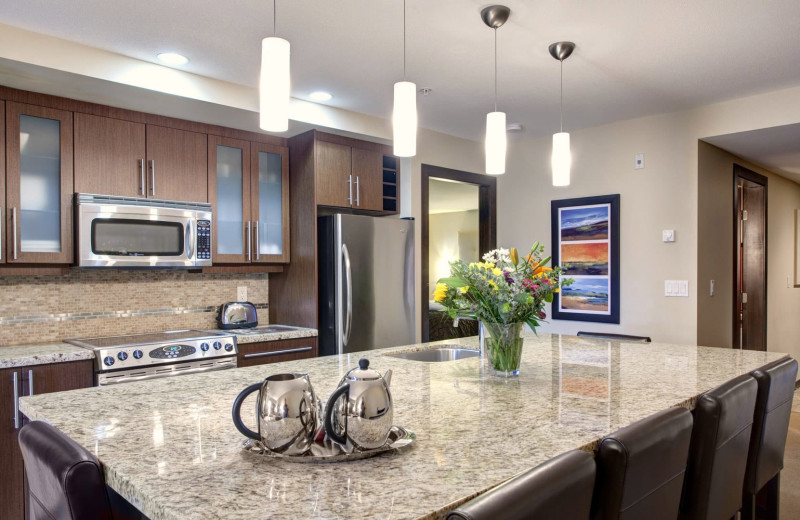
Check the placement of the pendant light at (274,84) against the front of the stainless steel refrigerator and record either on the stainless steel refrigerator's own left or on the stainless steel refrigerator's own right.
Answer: on the stainless steel refrigerator's own right

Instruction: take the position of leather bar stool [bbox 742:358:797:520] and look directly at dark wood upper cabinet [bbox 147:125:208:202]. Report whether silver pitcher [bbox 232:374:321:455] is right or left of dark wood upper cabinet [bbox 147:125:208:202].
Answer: left

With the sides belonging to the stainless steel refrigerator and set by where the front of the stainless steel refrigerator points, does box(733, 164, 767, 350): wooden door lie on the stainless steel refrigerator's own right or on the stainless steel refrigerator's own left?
on the stainless steel refrigerator's own left

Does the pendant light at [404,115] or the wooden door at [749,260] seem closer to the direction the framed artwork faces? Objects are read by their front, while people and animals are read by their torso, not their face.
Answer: the pendant light

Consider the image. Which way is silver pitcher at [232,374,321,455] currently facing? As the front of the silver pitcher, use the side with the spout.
to the viewer's right

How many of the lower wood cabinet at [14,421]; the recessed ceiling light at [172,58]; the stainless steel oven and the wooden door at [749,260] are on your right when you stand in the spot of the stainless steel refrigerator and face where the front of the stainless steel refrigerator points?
3

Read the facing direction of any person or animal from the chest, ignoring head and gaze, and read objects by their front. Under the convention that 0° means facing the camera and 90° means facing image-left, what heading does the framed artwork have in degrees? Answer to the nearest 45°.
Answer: approximately 45°

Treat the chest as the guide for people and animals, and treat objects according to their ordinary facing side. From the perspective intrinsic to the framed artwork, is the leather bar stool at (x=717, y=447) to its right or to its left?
on its left

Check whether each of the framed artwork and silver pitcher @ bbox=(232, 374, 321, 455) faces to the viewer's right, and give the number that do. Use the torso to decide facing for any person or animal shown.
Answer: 1

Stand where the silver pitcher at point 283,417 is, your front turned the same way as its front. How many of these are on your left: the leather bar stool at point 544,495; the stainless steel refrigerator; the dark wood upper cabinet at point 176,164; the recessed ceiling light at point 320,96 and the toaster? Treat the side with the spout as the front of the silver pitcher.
4

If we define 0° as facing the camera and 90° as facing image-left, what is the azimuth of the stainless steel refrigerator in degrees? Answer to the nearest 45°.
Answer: approximately 315°
